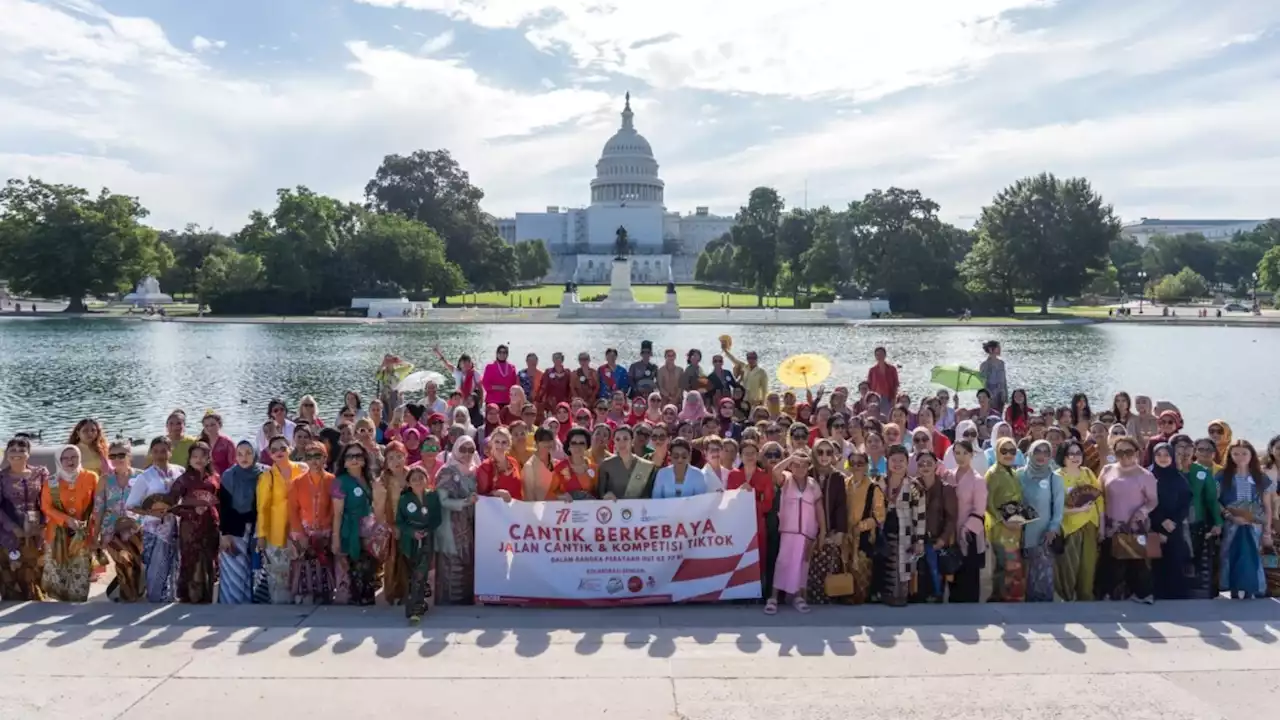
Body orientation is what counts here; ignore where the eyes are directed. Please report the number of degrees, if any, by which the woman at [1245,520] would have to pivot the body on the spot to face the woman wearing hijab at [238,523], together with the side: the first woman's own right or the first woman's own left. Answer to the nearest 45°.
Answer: approximately 45° to the first woman's own right

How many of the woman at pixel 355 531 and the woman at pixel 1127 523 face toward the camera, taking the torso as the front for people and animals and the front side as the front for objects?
2

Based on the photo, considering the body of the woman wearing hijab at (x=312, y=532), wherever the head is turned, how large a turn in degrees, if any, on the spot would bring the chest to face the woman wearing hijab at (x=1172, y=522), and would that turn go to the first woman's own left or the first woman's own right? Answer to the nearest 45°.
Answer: approximately 90° to the first woman's own left

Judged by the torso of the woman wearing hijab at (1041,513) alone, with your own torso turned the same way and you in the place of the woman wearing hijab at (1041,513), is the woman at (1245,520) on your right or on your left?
on your left
